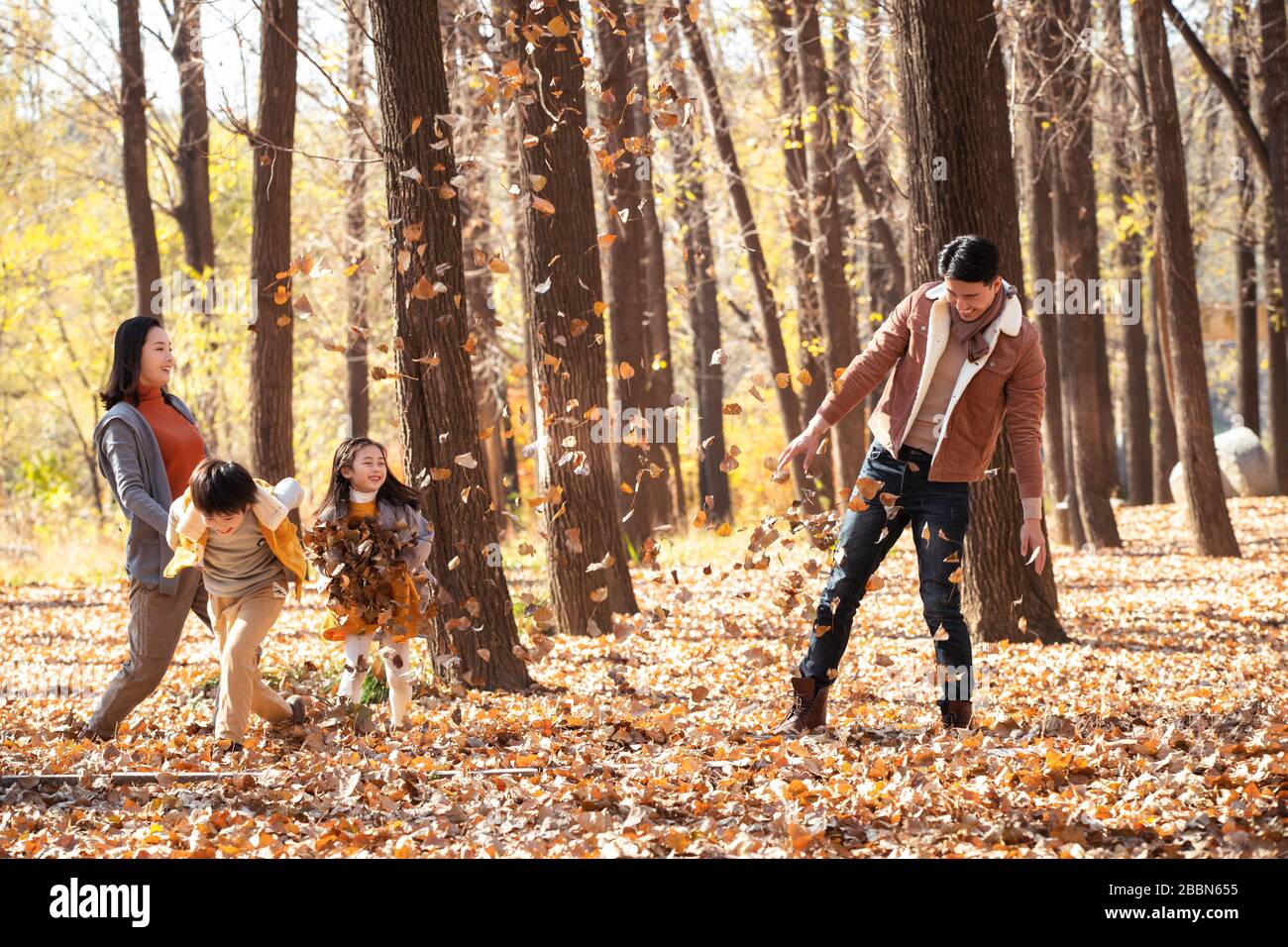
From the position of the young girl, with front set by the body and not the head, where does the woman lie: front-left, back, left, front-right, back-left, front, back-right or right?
right

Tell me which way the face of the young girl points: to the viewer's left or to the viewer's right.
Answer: to the viewer's right

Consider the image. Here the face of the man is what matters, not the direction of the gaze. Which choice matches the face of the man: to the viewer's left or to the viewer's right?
to the viewer's left

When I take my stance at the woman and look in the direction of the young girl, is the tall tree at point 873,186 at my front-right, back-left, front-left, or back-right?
front-left

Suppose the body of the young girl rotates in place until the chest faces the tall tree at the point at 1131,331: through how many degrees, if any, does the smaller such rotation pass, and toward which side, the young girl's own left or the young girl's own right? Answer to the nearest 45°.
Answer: approximately 135° to the young girl's own left

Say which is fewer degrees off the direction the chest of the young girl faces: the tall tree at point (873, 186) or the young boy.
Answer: the young boy

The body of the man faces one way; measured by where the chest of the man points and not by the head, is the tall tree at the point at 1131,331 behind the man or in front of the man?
behind

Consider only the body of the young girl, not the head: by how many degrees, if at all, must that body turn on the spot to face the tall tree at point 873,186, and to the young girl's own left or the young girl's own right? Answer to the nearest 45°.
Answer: approximately 135° to the young girl's own left

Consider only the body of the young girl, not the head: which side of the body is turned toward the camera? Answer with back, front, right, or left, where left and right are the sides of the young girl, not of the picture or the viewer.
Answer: front
